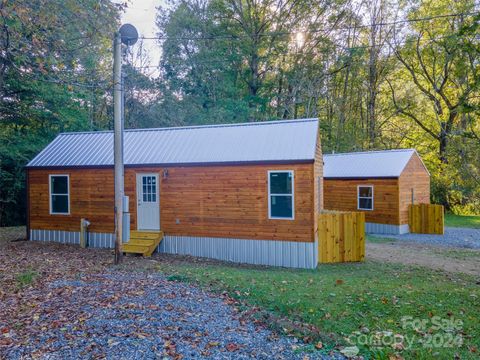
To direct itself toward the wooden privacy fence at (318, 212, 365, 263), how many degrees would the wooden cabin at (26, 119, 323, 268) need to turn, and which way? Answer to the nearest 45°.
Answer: approximately 90° to its left

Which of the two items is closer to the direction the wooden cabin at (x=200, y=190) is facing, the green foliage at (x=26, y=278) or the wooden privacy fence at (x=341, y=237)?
the green foliage

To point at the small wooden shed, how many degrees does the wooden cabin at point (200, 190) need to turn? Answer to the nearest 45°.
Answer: approximately 135° to its left

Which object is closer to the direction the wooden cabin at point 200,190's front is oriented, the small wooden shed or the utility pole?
the utility pole

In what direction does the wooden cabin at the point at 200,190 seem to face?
toward the camera

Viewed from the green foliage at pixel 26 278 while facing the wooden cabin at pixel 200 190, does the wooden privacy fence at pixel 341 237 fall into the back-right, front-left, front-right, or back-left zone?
front-right

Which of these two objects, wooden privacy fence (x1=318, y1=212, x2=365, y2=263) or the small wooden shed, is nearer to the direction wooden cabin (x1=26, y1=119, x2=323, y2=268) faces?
the wooden privacy fence

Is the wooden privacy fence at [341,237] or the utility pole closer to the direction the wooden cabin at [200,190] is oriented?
the utility pole

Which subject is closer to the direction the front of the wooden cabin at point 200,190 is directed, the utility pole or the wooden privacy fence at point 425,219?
the utility pole

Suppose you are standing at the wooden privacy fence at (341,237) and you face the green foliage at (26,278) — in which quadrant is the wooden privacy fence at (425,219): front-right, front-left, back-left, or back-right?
back-right
